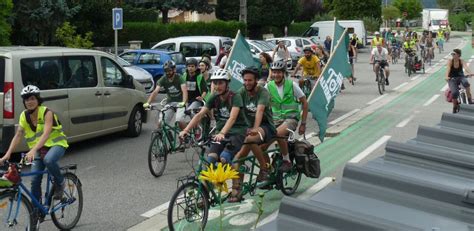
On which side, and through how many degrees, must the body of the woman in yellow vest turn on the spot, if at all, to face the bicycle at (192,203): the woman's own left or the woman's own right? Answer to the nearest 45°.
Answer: approximately 90° to the woman's own left

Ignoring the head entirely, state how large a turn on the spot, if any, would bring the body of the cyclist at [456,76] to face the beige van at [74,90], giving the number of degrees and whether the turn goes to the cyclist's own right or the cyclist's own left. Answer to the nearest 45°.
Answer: approximately 45° to the cyclist's own right

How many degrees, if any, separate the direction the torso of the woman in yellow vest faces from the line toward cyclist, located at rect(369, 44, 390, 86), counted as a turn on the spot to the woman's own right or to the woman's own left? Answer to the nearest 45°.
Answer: approximately 180°

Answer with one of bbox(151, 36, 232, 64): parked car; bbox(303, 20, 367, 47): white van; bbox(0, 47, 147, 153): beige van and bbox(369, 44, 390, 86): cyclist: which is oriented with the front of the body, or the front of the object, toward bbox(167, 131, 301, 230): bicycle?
the cyclist

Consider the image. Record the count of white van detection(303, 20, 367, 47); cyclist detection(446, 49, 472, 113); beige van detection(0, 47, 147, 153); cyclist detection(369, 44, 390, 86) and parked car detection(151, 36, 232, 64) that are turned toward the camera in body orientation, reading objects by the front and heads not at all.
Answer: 2

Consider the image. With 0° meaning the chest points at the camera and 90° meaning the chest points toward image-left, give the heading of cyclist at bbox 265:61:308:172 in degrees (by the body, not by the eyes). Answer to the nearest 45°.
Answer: approximately 45°
